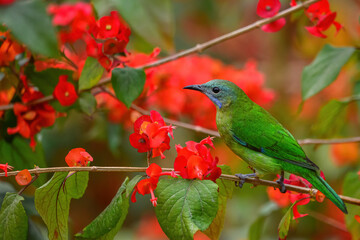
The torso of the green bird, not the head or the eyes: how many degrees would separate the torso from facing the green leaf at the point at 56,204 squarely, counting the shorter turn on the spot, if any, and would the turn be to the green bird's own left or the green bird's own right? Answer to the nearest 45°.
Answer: approximately 45° to the green bird's own left

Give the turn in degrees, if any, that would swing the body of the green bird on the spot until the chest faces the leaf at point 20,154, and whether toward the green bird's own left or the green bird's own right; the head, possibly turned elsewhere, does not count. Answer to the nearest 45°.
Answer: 0° — it already faces it

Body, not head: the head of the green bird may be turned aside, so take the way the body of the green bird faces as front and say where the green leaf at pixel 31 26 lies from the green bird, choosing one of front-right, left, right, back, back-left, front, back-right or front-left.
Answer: front-left

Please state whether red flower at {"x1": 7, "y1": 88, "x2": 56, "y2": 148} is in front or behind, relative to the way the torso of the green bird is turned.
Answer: in front

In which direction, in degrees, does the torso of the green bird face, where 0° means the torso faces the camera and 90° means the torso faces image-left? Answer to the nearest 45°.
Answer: approximately 90°
